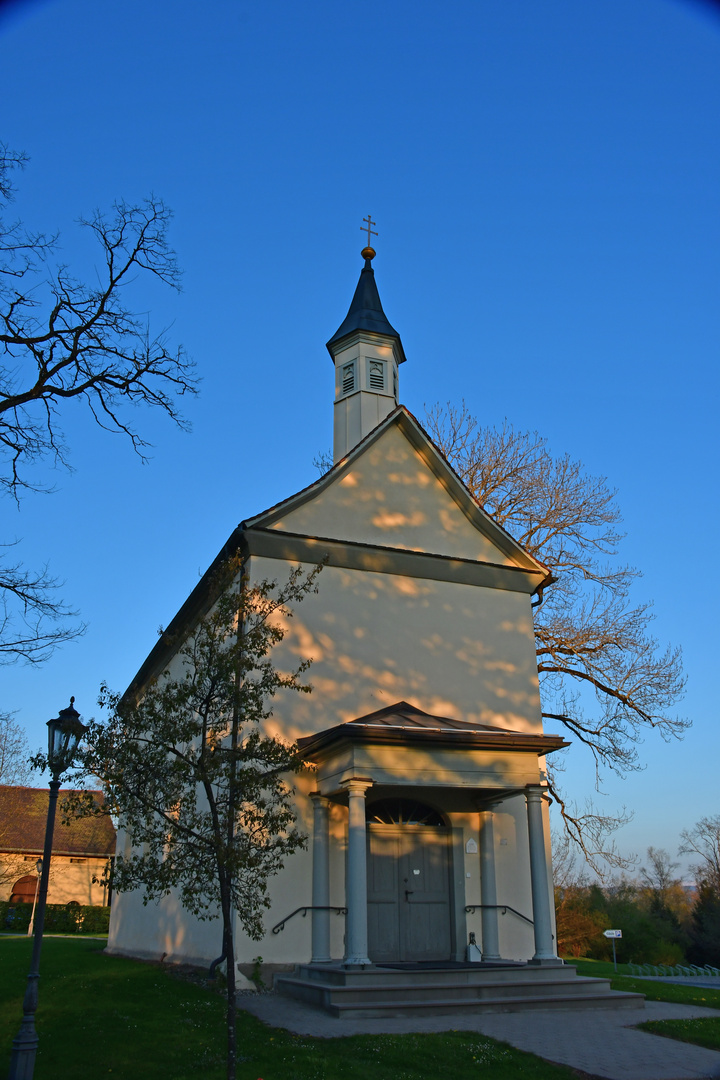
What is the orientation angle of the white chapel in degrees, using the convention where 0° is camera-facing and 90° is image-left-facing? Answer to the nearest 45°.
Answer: approximately 315°

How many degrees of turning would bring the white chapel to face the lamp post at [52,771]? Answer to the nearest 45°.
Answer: approximately 90° to its right

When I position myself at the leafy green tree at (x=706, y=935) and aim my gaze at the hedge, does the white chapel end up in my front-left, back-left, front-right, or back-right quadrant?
front-left

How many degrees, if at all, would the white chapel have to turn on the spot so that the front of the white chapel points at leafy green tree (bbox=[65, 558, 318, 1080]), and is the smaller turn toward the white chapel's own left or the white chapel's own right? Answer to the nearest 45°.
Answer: approximately 45° to the white chapel's own right

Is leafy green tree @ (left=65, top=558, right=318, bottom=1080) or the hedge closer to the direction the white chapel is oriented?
the leafy green tree

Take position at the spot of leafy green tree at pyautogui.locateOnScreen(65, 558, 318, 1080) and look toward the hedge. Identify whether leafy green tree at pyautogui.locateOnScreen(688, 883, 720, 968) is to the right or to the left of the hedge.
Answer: right

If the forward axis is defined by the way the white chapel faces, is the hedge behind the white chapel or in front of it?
behind

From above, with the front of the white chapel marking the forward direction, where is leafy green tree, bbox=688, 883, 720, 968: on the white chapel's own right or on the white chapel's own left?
on the white chapel's own left
